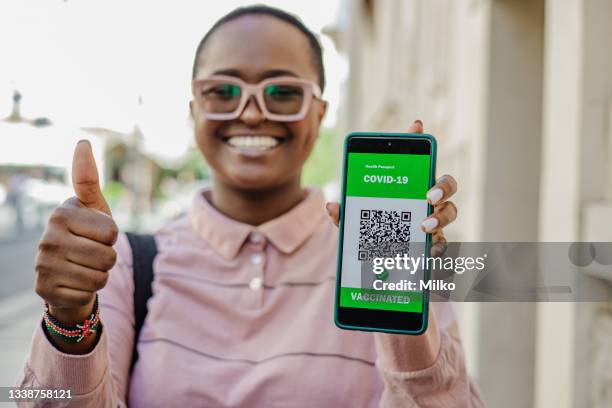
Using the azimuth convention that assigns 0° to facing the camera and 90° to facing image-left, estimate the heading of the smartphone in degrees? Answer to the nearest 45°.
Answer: approximately 0°
